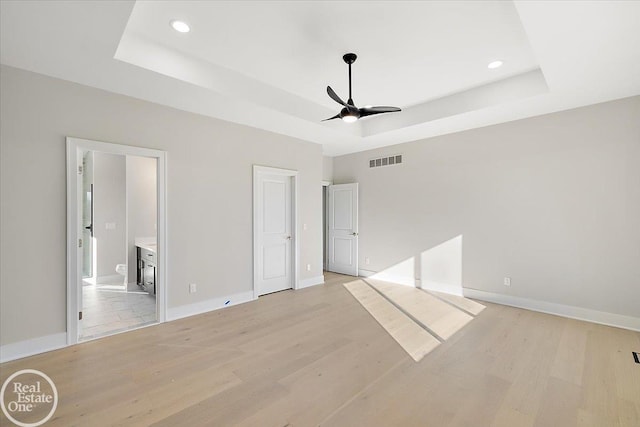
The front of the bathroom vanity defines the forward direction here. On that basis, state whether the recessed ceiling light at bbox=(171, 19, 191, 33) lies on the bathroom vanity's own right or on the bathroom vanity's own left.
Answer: on the bathroom vanity's own left

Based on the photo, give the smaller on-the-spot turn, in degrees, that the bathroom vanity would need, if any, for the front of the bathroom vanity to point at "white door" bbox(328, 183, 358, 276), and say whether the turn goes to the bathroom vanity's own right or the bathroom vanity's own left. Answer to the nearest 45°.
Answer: approximately 135° to the bathroom vanity's own left

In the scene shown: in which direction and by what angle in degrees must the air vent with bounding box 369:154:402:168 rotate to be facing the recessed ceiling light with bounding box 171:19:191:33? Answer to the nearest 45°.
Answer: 0° — it already faces it

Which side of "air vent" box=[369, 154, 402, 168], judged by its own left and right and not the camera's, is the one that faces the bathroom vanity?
front

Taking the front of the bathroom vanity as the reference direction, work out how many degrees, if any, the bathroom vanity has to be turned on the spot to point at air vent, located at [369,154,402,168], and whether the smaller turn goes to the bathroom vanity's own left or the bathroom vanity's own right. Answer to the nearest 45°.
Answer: approximately 135° to the bathroom vanity's own left

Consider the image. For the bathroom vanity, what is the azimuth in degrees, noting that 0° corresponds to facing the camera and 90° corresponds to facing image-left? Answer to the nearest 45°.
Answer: approximately 45°

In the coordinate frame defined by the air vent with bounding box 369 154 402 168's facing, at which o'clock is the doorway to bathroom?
The doorway to bathroom is roughly at 1 o'clock from the air vent.

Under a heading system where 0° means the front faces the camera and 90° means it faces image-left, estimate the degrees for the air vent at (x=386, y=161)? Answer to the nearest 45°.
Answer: approximately 45°

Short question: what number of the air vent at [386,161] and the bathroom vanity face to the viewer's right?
0
